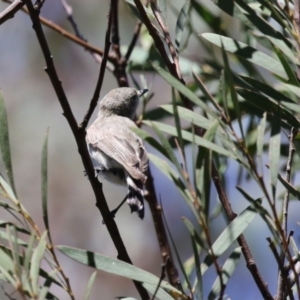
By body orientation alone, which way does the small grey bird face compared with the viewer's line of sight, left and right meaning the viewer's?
facing away from the viewer and to the left of the viewer

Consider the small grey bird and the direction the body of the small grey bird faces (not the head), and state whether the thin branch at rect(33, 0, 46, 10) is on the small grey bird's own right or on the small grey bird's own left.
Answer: on the small grey bird's own left
